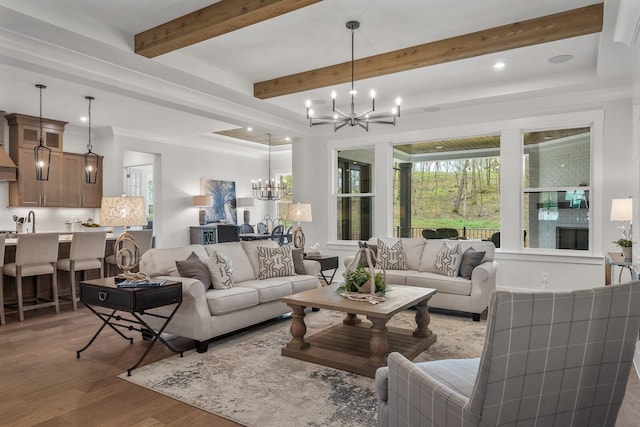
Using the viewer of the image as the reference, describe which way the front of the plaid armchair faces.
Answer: facing away from the viewer and to the left of the viewer

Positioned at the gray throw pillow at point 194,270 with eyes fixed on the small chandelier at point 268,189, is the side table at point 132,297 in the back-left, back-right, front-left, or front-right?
back-left

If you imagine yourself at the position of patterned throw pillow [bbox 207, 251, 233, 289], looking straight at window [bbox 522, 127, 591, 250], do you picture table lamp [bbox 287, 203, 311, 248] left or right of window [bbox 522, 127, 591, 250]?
left

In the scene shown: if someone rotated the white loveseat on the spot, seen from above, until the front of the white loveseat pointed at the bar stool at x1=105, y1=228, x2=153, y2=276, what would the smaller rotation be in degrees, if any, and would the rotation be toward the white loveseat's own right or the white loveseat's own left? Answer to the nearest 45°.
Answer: approximately 45° to the white loveseat's own right

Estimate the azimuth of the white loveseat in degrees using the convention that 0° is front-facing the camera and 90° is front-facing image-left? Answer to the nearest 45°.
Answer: approximately 45°

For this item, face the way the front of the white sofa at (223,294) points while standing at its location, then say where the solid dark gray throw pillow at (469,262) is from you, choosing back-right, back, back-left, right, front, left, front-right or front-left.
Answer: front-left

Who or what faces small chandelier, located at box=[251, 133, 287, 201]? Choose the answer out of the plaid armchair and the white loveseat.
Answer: the plaid armchair

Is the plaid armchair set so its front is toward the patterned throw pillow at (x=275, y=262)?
yes

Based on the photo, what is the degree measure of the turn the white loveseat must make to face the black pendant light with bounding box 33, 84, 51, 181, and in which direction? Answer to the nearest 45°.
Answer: approximately 45° to its right

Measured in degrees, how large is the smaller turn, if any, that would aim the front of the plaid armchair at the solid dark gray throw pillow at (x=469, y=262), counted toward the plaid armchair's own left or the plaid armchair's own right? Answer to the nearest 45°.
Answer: approximately 45° to the plaid armchair's own right

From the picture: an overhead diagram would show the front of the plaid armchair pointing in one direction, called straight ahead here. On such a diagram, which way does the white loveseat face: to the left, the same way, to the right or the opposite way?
to the left

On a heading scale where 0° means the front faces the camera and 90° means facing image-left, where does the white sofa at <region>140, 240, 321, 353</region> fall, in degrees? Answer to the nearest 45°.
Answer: approximately 315°
